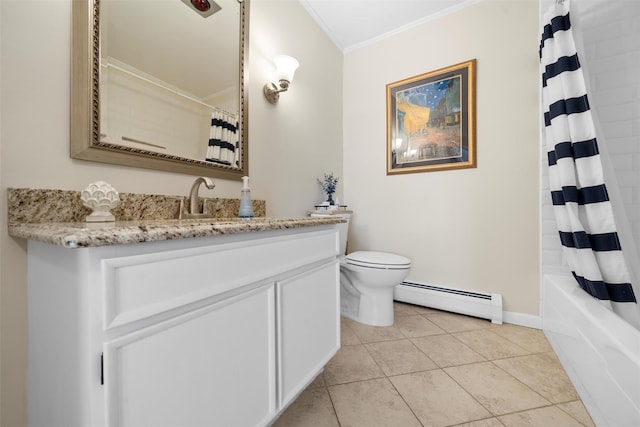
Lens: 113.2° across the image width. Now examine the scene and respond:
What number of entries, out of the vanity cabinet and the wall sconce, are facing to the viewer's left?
0

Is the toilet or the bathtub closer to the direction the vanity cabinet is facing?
the bathtub

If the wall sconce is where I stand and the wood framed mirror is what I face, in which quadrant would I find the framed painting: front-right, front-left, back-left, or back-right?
back-left

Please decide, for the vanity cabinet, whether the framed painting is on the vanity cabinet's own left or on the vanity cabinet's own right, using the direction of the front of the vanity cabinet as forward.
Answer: on the vanity cabinet's own left

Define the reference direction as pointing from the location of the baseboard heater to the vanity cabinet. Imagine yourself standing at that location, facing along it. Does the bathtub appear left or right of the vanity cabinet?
left

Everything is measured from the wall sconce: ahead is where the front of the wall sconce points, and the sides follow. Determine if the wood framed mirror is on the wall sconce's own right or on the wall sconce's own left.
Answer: on the wall sconce's own right

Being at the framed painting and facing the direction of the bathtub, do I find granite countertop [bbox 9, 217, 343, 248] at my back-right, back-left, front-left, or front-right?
front-right

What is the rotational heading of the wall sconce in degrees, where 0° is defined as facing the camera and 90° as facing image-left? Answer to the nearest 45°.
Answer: approximately 315°

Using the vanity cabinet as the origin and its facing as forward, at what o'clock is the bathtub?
The bathtub is roughly at 11 o'clock from the vanity cabinet.

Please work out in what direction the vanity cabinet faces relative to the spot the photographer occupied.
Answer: facing the viewer and to the right of the viewer

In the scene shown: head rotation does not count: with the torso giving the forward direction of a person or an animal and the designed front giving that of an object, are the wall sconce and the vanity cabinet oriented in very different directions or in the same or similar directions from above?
same or similar directions
